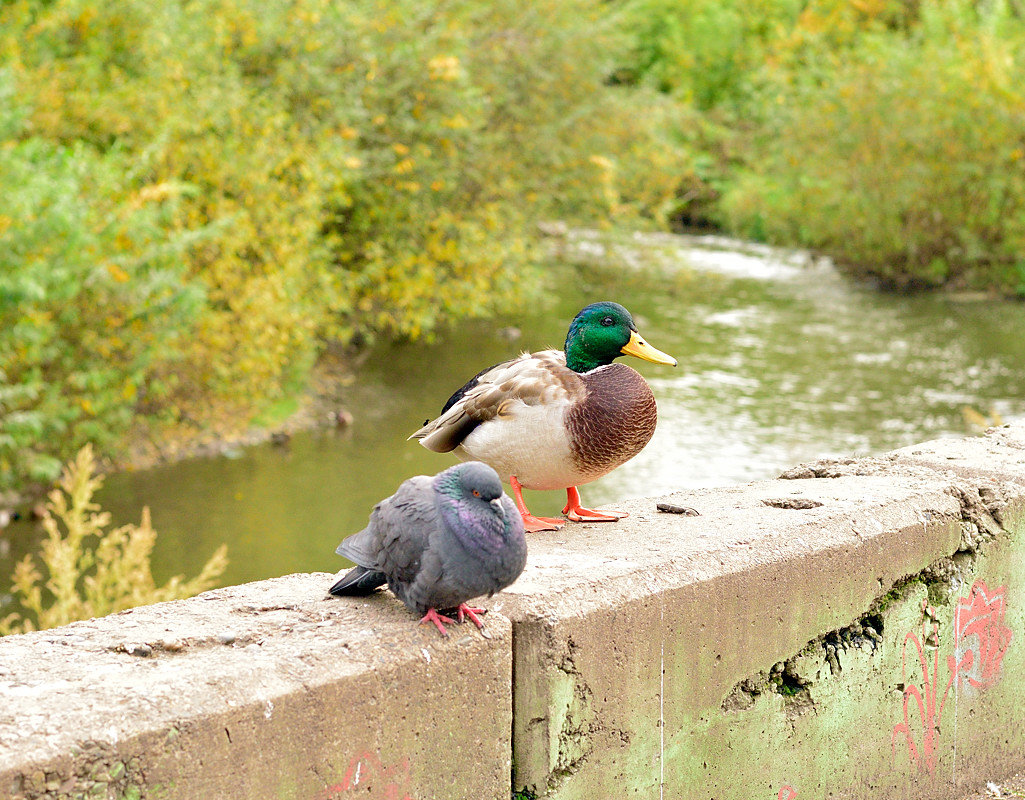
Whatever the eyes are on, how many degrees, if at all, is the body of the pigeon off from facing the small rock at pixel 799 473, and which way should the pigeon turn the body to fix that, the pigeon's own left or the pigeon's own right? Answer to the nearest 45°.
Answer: approximately 90° to the pigeon's own left

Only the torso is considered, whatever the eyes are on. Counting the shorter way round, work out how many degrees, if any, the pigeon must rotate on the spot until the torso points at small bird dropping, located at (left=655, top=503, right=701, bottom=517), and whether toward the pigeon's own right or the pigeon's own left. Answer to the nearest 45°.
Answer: approximately 90° to the pigeon's own left

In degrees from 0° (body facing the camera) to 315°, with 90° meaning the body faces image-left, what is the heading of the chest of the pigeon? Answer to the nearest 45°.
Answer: approximately 315°

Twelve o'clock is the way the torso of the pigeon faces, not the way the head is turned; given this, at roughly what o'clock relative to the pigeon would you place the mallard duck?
The mallard duck is roughly at 8 o'clock from the pigeon.

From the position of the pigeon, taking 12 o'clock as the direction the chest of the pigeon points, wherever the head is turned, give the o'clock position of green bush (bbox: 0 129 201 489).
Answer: The green bush is roughly at 7 o'clock from the pigeon.
